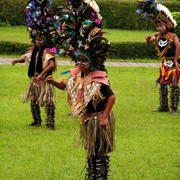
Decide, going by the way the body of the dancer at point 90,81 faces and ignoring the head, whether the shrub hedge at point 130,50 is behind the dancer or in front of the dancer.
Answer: behind

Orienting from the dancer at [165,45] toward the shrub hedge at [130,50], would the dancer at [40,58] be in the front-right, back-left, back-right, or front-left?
back-left

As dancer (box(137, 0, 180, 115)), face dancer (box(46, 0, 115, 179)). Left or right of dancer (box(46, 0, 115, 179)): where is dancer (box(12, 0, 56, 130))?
right

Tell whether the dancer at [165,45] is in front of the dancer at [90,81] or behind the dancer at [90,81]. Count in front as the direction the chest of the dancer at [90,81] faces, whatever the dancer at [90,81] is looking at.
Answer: behind

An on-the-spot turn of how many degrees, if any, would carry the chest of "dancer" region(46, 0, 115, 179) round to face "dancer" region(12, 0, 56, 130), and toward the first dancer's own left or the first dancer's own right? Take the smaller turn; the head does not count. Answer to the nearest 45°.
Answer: approximately 135° to the first dancer's own right

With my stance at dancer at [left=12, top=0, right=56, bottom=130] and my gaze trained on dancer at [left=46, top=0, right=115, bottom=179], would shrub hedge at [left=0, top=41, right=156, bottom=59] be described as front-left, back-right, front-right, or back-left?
back-left
